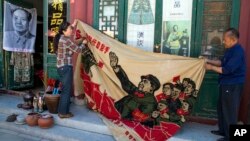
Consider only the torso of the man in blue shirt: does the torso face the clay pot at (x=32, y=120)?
yes

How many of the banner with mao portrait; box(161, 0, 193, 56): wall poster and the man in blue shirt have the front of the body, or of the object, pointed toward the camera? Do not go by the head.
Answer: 2

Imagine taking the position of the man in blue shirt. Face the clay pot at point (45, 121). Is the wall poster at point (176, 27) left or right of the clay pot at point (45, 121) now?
right

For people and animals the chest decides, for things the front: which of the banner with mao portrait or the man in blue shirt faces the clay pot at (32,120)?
the man in blue shirt

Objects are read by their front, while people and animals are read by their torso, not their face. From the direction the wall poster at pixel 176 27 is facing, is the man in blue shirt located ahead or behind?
ahead

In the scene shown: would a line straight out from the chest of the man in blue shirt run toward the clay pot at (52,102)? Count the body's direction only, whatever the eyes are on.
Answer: yes

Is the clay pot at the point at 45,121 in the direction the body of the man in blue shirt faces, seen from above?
yes

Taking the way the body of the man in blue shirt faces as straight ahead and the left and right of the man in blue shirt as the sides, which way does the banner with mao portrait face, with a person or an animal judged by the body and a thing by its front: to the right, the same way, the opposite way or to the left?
to the left

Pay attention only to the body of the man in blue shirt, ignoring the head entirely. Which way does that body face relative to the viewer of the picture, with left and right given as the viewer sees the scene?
facing to the left of the viewer

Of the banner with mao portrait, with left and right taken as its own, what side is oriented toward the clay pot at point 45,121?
right

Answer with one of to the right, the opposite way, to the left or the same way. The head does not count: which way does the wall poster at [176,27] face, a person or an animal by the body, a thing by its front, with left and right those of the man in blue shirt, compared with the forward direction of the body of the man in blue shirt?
to the left

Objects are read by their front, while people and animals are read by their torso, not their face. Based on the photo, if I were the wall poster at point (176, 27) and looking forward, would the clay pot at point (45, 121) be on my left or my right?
on my right

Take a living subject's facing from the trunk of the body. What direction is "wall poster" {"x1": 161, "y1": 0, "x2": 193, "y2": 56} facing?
toward the camera

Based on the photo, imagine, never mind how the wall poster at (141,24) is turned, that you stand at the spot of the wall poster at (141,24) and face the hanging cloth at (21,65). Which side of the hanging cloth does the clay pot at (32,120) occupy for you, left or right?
left

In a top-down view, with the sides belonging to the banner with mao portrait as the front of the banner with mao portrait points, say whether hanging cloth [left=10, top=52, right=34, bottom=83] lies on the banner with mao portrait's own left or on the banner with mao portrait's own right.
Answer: on the banner with mao portrait's own right
